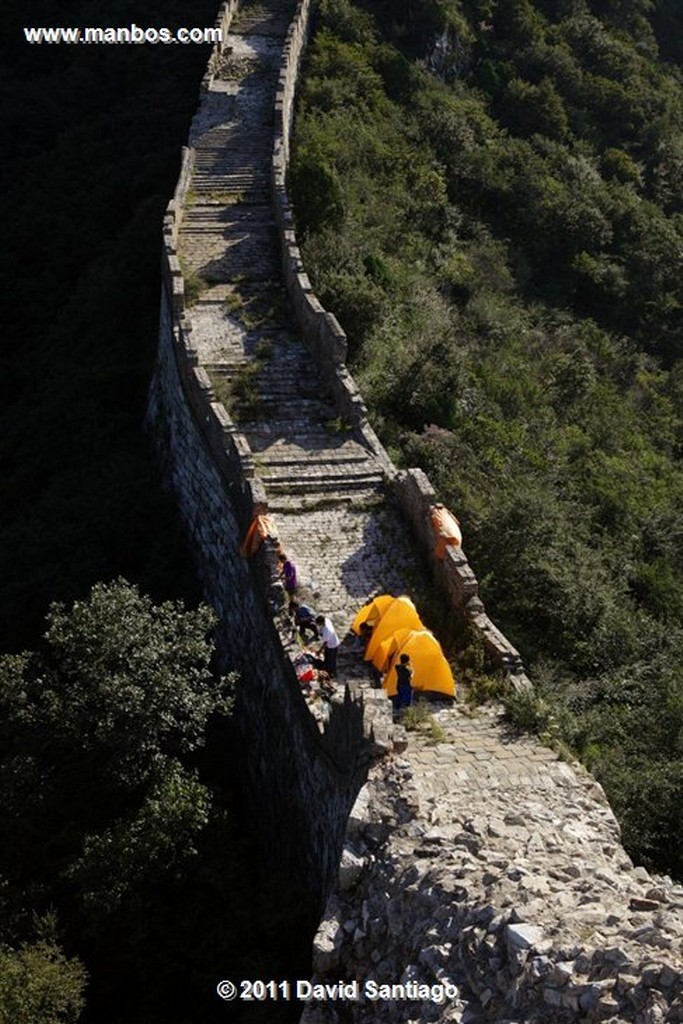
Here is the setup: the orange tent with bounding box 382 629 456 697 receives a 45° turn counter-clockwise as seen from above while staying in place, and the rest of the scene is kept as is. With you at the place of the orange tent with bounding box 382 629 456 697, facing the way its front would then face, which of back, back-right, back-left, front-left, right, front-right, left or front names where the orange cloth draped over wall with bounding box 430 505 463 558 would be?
back

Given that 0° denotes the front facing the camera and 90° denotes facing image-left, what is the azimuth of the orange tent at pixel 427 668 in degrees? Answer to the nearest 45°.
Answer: approximately 45°

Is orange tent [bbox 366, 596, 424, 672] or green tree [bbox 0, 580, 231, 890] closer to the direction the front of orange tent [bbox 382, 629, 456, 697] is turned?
the green tree

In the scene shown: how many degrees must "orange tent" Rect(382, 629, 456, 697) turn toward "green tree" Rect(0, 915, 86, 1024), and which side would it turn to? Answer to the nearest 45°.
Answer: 0° — it already faces it

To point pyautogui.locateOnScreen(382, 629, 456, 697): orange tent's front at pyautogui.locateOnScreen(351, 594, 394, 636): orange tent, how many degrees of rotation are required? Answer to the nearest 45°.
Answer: approximately 90° to its right

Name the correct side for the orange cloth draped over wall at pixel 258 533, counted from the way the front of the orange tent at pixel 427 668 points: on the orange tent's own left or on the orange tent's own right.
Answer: on the orange tent's own right

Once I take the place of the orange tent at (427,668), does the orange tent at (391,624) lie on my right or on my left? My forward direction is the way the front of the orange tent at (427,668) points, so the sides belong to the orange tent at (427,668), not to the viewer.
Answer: on my right

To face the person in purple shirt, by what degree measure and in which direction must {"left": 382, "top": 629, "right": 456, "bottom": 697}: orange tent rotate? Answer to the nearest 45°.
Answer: approximately 90° to its right
